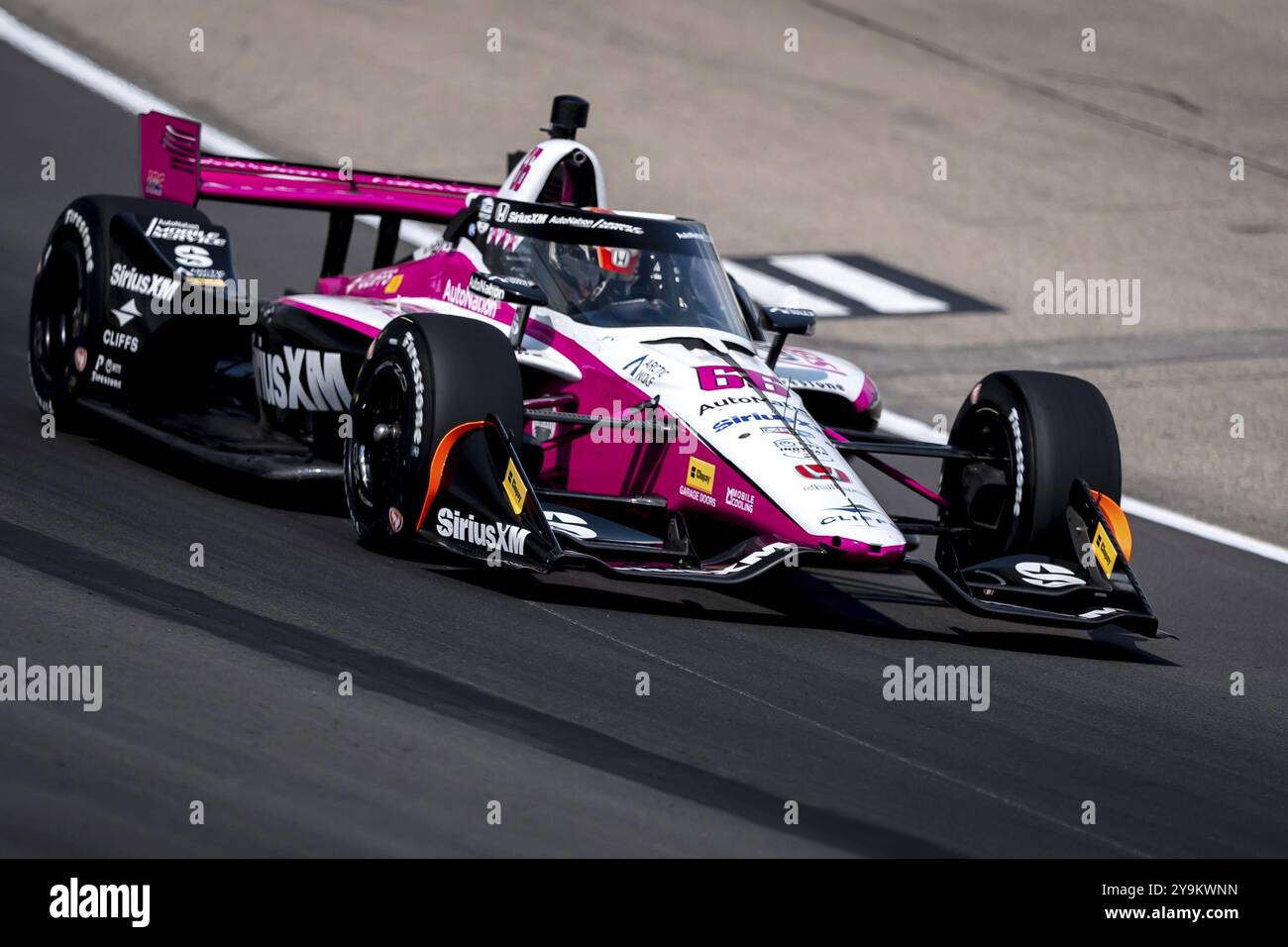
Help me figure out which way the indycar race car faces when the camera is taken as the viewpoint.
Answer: facing the viewer and to the right of the viewer
